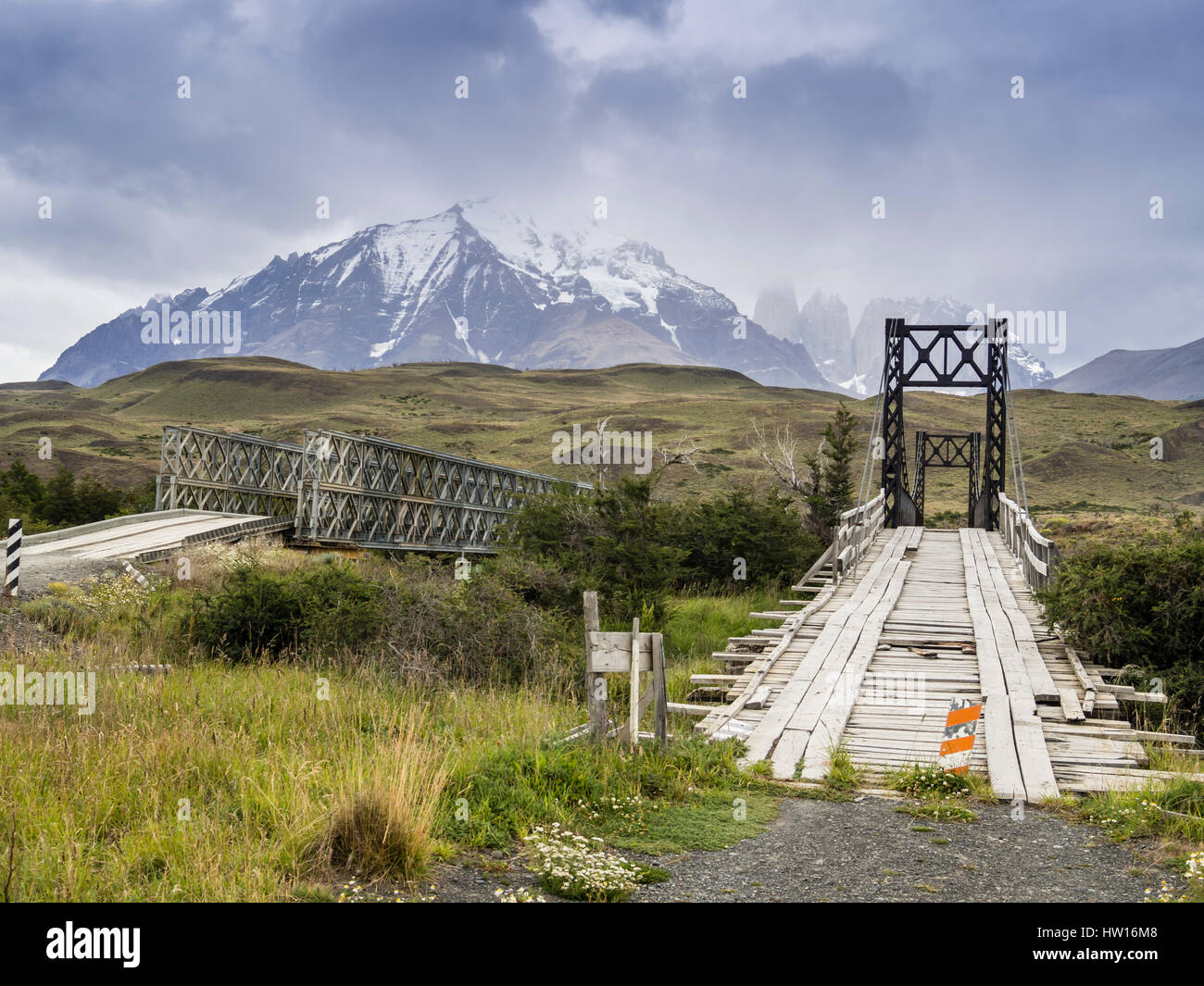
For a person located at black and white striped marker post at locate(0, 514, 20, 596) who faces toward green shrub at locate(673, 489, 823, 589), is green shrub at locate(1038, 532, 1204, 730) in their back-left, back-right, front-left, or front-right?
front-right

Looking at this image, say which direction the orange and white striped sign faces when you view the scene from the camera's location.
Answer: facing the viewer

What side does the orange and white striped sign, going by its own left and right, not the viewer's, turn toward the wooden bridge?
back

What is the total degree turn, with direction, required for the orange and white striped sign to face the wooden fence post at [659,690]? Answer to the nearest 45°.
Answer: approximately 90° to its right

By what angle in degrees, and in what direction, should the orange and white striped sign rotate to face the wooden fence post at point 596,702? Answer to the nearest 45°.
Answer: approximately 90° to its right

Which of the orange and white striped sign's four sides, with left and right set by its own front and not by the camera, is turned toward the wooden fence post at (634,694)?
right

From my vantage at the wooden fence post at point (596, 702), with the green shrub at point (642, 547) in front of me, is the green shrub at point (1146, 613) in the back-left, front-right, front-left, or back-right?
front-right

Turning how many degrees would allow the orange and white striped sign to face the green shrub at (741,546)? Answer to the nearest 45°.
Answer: approximately 180°
